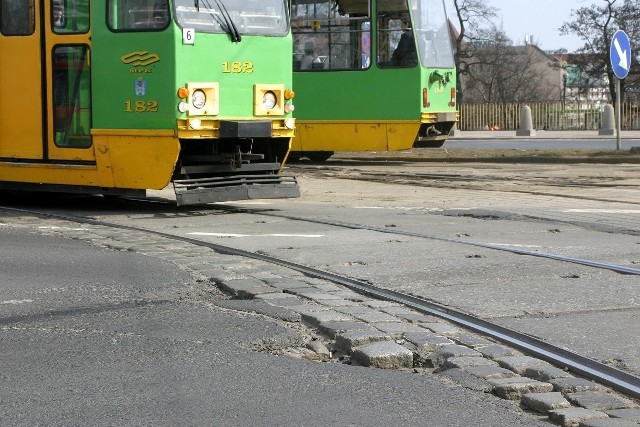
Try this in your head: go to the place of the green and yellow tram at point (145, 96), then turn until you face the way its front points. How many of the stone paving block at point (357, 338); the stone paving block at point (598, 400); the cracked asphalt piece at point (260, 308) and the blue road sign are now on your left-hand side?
1

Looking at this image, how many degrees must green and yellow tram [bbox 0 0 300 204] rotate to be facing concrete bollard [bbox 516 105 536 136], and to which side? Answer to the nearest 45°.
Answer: approximately 90° to its left

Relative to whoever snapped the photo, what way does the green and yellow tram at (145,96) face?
facing the viewer and to the right of the viewer

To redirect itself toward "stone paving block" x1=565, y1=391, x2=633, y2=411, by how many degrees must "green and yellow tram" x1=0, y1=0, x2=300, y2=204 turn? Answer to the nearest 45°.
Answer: approximately 45° to its right

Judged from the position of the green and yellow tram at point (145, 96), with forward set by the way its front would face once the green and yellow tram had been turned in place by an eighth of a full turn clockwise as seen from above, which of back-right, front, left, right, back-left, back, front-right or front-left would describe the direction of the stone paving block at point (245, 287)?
front

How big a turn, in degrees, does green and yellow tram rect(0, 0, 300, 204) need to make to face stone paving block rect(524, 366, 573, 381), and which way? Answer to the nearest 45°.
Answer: approximately 45° to its right

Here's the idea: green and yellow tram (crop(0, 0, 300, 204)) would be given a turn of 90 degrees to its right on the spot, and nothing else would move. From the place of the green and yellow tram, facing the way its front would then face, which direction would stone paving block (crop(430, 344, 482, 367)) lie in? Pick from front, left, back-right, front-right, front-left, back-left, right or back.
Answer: front-left

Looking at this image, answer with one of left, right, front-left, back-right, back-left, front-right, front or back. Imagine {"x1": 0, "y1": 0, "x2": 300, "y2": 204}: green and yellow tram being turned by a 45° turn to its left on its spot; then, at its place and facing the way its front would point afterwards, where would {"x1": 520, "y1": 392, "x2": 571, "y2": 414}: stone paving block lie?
right

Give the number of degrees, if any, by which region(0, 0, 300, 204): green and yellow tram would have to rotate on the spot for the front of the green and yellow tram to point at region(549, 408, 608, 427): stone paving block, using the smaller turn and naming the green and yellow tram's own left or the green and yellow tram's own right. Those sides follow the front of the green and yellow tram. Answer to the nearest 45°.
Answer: approximately 45° to the green and yellow tram's own right

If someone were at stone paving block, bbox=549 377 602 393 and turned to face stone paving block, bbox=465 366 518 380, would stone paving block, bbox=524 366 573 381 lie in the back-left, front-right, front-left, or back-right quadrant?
front-right

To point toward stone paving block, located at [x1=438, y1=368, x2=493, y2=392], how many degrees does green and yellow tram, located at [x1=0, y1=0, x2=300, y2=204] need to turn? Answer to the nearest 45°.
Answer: approximately 45° to its right

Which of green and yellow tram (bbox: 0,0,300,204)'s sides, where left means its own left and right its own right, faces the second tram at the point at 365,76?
left

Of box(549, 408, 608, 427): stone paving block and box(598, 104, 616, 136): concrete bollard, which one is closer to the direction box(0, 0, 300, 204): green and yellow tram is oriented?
the stone paving block

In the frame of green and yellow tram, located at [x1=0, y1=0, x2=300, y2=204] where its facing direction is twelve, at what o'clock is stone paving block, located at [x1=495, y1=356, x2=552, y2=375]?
The stone paving block is roughly at 1 o'clock from the green and yellow tram.

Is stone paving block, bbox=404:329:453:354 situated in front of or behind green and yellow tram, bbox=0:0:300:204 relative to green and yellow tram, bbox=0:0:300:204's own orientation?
in front

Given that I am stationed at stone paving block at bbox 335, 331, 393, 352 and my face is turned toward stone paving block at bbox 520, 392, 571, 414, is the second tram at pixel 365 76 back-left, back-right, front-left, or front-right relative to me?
back-left

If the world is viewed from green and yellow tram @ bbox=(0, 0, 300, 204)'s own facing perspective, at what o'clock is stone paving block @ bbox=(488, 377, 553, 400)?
The stone paving block is roughly at 1 o'clock from the green and yellow tram.

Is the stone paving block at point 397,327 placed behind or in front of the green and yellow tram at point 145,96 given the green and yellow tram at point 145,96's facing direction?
in front

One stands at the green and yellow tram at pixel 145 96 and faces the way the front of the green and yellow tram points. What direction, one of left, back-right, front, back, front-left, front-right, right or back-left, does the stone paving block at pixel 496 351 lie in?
front-right

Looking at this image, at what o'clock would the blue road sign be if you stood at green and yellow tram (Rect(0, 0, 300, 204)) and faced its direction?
The blue road sign is roughly at 9 o'clock from the green and yellow tram.

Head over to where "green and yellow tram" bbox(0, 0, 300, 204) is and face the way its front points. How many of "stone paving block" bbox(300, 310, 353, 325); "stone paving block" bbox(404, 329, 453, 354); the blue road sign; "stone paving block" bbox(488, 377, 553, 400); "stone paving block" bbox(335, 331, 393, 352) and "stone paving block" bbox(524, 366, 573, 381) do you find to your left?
1

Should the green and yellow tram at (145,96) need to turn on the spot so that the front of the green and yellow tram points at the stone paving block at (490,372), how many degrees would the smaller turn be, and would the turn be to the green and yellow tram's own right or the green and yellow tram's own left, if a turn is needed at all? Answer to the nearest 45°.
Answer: approximately 45° to the green and yellow tram's own right

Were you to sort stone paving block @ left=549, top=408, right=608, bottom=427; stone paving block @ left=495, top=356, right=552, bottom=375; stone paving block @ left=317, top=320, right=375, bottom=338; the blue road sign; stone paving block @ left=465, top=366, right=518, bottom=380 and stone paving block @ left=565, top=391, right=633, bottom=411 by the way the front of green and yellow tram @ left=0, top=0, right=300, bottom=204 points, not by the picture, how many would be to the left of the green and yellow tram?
1
